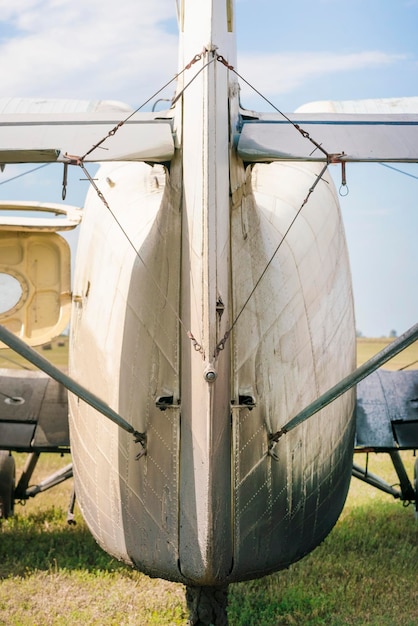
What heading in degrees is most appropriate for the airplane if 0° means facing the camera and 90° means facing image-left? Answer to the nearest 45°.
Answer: approximately 180°
